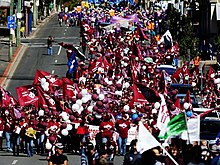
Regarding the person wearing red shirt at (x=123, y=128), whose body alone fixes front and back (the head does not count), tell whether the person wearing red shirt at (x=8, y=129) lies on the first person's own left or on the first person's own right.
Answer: on the first person's own right

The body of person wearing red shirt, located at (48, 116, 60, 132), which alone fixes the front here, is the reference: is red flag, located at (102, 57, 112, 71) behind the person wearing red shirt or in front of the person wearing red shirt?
behind

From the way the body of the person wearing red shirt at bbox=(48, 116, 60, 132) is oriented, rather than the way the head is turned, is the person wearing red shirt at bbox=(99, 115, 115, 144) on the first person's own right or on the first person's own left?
on the first person's own left

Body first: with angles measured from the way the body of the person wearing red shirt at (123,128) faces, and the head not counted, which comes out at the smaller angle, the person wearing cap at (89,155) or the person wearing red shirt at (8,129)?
the person wearing cap

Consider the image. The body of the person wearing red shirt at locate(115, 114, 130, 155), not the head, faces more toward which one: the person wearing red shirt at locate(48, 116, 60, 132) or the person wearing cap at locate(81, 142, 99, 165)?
the person wearing cap

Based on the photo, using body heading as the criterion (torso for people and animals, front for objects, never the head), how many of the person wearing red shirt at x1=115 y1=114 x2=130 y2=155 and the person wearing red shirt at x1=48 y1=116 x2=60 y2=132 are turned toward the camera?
2

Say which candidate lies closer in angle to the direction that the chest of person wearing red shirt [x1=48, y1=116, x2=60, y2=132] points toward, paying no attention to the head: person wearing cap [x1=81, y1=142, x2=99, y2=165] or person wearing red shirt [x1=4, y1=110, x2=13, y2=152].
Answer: the person wearing cap

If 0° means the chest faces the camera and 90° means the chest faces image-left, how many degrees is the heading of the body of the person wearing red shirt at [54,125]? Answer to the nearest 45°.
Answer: approximately 0°
